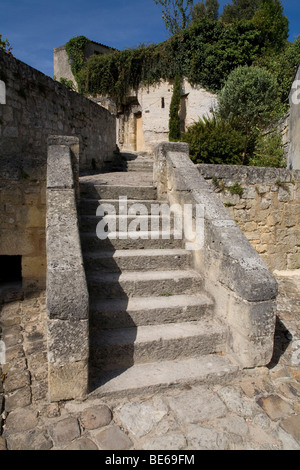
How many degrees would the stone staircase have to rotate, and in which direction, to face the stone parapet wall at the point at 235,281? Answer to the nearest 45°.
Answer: approximately 90° to its left

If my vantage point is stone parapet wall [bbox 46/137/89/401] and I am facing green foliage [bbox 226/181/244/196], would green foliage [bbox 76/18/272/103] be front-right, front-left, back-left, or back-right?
front-left

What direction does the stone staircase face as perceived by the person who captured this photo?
facing the viewer

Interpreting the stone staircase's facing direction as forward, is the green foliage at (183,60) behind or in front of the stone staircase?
behind

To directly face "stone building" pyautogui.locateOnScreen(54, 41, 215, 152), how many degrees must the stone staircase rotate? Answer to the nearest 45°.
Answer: approximately 180°

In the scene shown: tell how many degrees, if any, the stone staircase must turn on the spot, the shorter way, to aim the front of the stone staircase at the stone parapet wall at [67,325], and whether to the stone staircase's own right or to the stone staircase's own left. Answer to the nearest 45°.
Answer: approximately 45° to the stone staircase's own right

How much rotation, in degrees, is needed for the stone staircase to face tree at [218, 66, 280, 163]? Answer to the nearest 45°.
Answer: approximately 180°

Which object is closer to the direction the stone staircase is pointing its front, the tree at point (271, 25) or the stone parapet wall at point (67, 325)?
the stone parapet wall

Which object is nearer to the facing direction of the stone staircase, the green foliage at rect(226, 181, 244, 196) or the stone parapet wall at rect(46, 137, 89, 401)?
the stone parapet wall

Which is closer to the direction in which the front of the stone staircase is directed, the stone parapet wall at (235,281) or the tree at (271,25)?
the stone parapet wall

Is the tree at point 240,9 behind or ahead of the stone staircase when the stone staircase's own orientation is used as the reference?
behind
